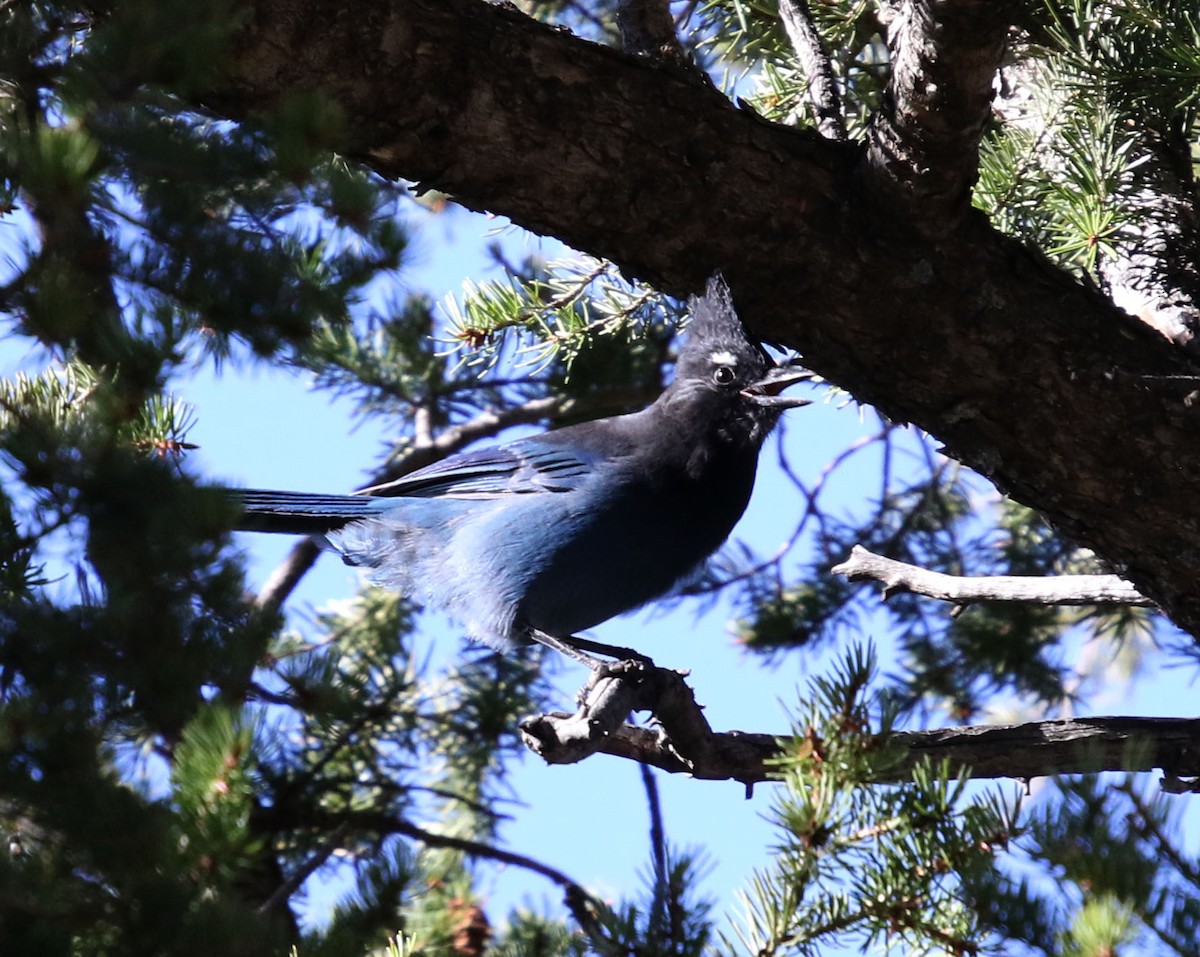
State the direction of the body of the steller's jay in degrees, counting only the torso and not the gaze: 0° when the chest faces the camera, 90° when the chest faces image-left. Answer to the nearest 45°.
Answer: approximately 270°

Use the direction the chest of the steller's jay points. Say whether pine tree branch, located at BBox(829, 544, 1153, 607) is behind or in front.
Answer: in front
